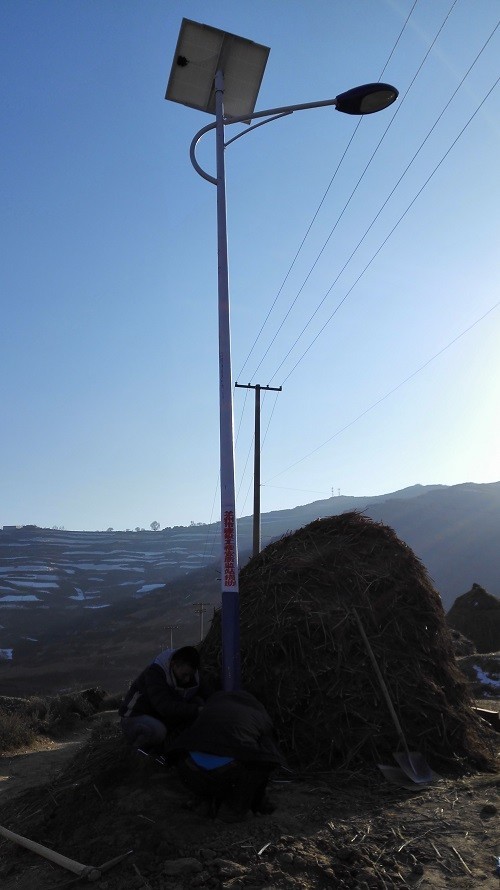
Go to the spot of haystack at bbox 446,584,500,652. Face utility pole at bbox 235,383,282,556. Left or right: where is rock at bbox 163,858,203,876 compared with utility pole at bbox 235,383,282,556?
left

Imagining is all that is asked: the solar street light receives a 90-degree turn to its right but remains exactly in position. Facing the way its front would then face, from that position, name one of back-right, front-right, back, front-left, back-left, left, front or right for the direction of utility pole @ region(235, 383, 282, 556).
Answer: back

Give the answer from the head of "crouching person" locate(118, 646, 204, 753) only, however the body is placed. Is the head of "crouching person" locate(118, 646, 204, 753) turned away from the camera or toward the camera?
toward the camera

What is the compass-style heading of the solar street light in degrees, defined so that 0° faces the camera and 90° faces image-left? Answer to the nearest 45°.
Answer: approximately 270°
